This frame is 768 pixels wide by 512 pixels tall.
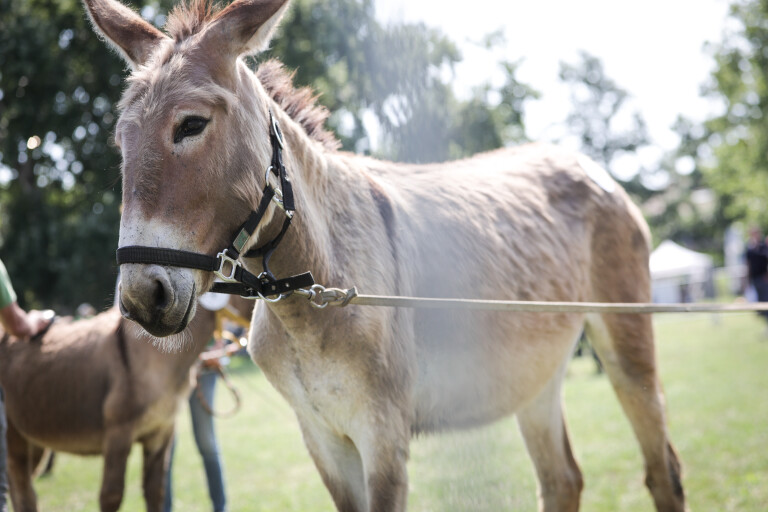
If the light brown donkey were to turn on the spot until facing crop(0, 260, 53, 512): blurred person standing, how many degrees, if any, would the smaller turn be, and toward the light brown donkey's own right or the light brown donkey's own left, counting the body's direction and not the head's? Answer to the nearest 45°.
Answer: approximately 90° to the light brown donkey's own right

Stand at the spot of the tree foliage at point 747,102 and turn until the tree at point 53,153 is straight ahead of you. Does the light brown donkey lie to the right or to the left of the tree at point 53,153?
left

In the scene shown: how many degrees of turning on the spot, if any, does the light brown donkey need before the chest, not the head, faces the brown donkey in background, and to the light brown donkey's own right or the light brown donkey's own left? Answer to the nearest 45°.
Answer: approximately 90° to the light brown donkey's own right
